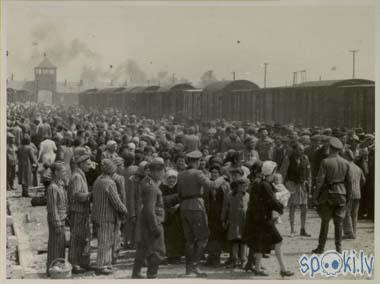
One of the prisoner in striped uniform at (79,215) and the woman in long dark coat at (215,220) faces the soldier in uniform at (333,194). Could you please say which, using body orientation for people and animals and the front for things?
the prisoner in striped uniform

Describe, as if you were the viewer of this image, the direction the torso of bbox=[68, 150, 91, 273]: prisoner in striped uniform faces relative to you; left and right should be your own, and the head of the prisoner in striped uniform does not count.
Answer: facing to the right of the viewer

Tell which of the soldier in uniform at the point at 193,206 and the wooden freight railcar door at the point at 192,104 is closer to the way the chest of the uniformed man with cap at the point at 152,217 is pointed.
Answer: the soldier in uniform

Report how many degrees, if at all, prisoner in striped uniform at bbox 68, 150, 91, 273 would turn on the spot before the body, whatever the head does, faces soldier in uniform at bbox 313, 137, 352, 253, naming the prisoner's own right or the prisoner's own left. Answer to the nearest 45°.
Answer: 0° — they already face them

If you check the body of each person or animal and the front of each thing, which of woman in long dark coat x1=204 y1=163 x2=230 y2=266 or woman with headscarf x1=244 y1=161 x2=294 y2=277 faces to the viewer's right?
woman with headscarf x1=244 y1=161 x2=294 y2=277

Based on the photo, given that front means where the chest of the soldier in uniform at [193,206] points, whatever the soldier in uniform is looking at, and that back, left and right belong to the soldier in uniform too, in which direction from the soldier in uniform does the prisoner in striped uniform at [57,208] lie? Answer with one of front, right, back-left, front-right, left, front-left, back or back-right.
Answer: back-left
